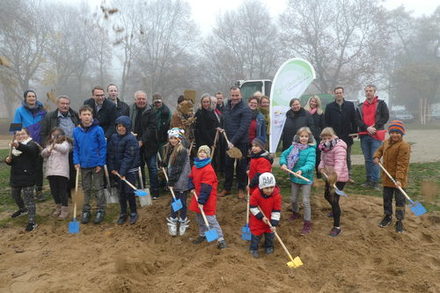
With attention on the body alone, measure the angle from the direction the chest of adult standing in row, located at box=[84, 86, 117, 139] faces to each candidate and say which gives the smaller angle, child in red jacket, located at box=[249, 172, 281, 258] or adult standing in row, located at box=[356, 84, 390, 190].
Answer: the child in red jacket

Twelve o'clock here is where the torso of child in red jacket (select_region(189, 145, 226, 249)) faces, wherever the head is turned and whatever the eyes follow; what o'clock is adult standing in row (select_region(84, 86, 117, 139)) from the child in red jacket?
The adult standing in row is roughly at 3 o'clock from the child in red jacket.

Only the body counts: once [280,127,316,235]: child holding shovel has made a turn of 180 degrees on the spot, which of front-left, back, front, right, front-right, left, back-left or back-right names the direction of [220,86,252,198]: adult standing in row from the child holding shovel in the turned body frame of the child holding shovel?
left

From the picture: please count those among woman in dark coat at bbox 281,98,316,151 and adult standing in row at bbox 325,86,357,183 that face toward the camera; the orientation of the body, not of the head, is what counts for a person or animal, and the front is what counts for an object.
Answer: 2

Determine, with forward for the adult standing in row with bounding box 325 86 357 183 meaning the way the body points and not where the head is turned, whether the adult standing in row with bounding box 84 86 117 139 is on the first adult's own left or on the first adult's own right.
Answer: on the first adult's own right

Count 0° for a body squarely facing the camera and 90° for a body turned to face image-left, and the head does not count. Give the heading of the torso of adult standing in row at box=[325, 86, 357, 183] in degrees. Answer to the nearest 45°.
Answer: approximately 0°

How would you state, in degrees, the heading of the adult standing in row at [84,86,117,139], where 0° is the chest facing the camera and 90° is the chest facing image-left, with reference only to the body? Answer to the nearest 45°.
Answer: approximately 0°

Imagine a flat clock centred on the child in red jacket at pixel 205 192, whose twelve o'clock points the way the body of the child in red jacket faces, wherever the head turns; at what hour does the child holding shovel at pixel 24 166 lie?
The child holding shovel is roughly at 2 o'clock from the child in red jacket.
